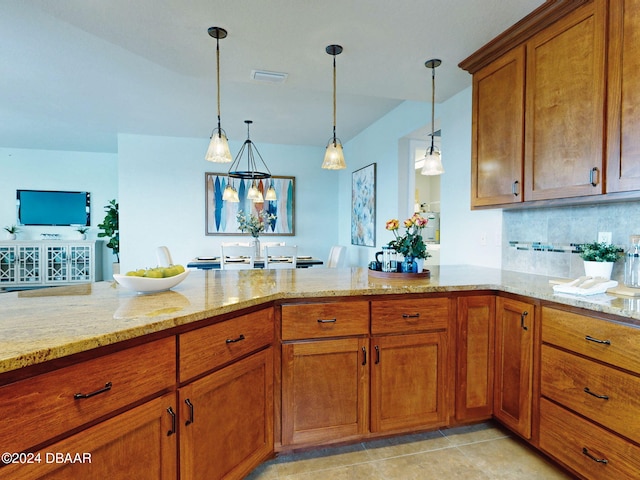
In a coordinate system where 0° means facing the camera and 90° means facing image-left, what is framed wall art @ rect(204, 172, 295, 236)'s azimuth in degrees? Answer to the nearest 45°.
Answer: approximately 0°

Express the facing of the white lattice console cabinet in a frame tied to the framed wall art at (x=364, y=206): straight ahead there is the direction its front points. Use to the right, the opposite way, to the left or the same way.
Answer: to the left

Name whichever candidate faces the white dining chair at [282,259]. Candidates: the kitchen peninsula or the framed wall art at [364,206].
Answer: the framed wall art

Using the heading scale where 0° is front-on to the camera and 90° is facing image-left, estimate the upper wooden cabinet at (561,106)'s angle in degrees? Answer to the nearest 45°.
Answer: approximately 45°

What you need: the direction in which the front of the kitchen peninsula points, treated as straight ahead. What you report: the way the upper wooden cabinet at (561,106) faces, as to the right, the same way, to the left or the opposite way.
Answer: to the right

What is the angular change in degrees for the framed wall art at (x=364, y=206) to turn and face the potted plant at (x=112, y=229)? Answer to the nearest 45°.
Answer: approximately 45° to its right
